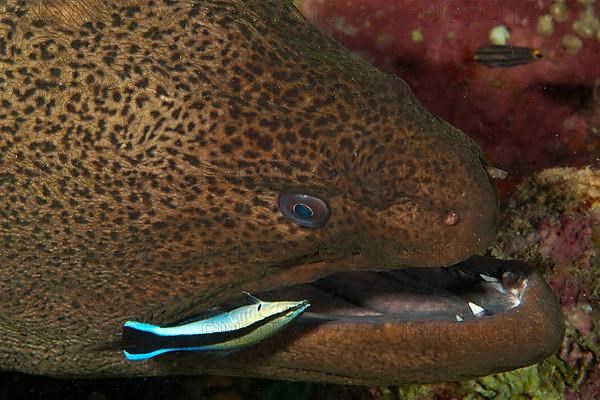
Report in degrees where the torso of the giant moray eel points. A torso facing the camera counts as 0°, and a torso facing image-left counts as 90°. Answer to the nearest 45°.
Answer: approximately 270°

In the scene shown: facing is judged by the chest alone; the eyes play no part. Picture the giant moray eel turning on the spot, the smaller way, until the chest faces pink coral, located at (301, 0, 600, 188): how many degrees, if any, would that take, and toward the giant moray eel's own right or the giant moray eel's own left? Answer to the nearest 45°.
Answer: approximately 45° to the giant moray eel's own left

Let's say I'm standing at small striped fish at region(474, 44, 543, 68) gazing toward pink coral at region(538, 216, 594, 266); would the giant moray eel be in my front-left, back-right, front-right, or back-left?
front-right

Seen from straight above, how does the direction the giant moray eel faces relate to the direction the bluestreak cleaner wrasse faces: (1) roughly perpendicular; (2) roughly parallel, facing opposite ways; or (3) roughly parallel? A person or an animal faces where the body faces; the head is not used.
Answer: roughly parallel

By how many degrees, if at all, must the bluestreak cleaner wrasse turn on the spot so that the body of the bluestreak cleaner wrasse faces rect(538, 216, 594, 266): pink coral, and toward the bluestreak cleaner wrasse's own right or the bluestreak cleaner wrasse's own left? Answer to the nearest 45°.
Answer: approximately 45° to the bluestreak cleaner wrasse's own left

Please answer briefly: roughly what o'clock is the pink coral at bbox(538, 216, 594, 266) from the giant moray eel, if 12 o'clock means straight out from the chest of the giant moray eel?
The pink coral is roughly at 11 o'clock from the giant moray eel.

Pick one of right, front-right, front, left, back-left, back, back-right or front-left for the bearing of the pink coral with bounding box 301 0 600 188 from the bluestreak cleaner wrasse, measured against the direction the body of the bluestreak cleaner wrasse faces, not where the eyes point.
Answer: front-left

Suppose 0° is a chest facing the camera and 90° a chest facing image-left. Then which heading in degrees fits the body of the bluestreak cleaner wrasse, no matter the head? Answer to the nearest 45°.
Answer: approximately 270°

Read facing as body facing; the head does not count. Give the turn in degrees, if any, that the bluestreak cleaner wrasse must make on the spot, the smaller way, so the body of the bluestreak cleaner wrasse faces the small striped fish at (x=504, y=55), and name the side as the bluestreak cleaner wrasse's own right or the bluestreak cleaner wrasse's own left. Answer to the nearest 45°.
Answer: approximately 45° to the bluestreak cleaner wrasse's own left
